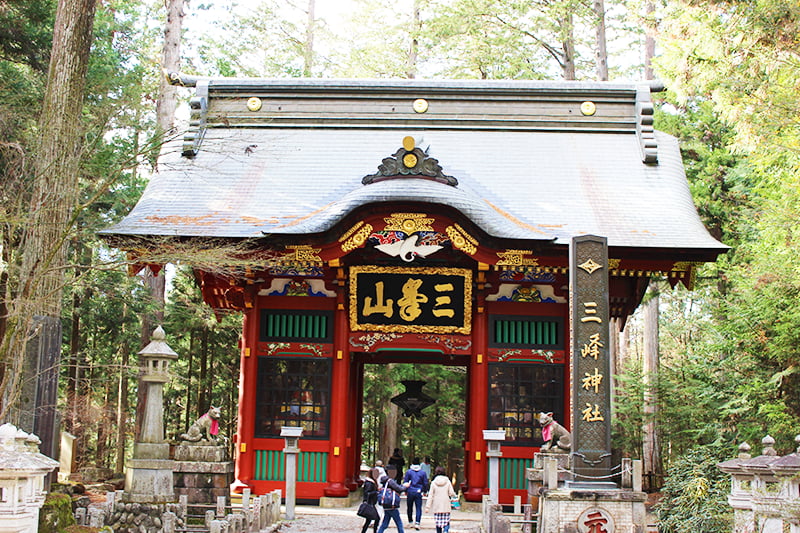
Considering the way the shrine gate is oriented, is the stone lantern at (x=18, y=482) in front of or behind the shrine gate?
in front

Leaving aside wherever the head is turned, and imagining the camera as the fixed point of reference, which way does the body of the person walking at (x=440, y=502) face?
away from the camera

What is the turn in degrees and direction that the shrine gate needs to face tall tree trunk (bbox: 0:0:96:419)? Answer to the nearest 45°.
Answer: approximately 45° to its right

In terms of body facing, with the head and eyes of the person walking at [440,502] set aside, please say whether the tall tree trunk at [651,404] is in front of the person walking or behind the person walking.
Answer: in front

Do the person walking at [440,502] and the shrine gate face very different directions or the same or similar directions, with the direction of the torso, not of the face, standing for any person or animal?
very different directions

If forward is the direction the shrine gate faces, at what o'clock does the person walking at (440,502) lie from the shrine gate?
The person walking is roughly at 12 o'clock from the shrine gate.

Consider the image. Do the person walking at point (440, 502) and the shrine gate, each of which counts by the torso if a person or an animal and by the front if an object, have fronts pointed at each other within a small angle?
yes

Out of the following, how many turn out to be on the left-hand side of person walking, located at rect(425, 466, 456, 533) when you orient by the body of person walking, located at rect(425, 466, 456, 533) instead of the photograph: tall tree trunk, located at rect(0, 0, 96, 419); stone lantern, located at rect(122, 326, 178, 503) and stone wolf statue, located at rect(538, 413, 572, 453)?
2

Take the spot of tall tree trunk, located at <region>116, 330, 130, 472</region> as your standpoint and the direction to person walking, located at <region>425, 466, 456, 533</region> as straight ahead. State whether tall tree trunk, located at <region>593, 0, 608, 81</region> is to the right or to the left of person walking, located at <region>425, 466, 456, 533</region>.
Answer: left

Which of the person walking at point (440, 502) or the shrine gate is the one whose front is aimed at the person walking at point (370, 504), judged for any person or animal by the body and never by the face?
the shrine gate

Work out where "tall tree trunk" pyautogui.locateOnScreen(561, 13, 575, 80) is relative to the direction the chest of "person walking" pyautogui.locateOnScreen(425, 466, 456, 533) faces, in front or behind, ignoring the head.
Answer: in front

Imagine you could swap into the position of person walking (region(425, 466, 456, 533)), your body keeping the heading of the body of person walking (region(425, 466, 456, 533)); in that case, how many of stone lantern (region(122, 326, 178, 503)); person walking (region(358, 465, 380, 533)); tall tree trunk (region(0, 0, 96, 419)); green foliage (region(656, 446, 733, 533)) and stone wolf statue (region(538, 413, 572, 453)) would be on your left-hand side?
3

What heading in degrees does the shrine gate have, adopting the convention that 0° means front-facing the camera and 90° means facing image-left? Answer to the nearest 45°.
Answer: approximately 0°
